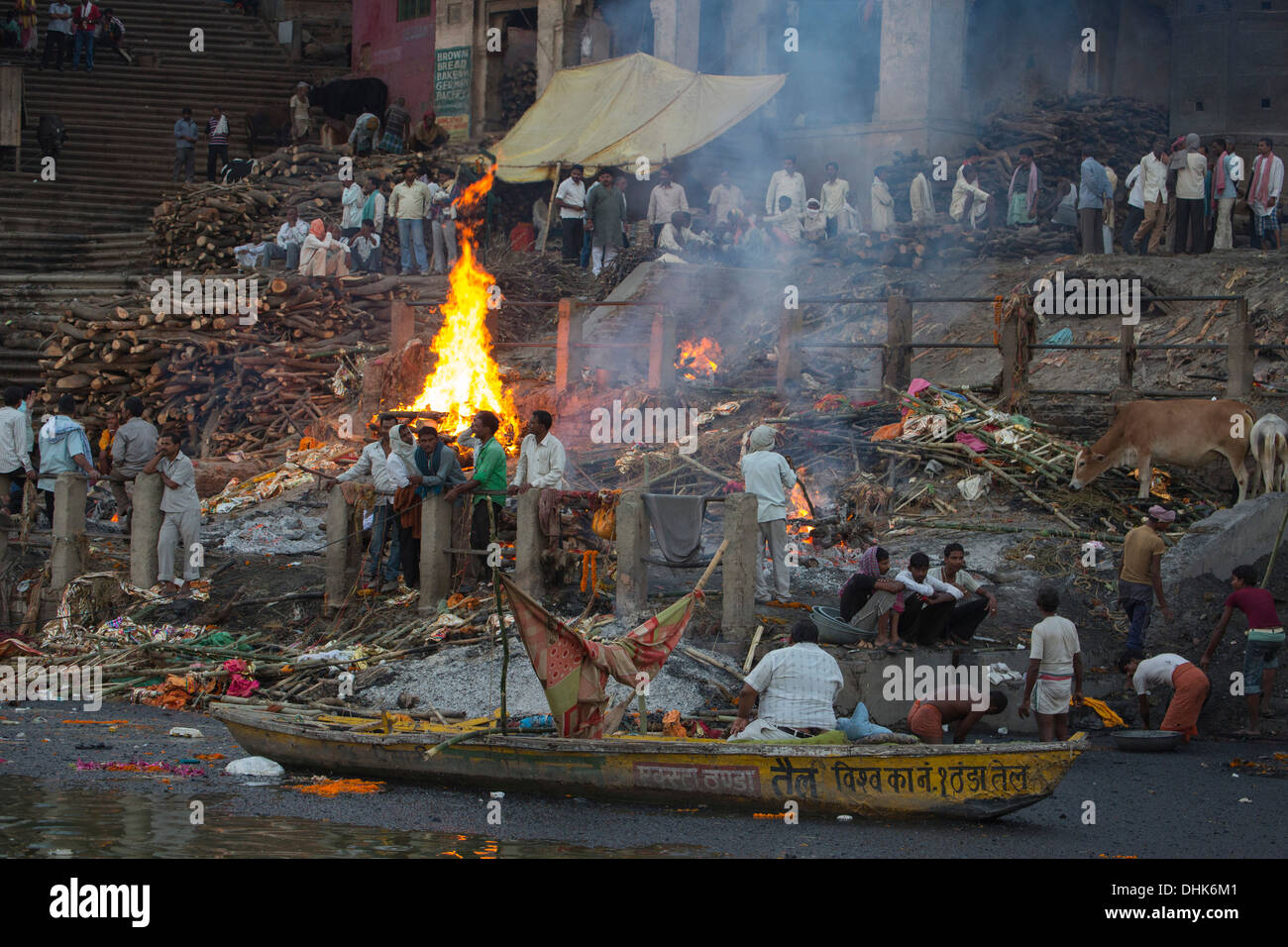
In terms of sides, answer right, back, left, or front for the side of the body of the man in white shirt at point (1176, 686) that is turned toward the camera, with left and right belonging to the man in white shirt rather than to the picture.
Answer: left

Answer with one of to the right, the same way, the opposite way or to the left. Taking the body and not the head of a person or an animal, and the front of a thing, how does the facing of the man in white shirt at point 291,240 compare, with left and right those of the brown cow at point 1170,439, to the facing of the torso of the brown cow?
to the left

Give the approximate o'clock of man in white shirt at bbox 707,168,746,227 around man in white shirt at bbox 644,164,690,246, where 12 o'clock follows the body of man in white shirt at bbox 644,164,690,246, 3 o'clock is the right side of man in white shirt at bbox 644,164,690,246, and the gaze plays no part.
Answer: man in white shirt at bbox 707,168,746,227 is roughly at 9 o'clock from man in white shirt at bbox 644,164,690,246.

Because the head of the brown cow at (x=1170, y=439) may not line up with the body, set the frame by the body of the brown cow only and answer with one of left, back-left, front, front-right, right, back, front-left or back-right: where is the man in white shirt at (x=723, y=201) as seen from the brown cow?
front-right

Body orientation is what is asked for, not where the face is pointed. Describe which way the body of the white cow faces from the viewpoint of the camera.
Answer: away from the camera

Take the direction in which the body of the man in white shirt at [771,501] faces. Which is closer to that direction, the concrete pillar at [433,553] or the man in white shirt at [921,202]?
the man in white shirt

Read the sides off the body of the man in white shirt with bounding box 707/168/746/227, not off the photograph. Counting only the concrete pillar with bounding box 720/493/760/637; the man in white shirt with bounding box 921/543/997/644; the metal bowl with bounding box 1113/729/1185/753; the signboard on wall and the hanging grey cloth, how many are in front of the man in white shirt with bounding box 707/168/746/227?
4

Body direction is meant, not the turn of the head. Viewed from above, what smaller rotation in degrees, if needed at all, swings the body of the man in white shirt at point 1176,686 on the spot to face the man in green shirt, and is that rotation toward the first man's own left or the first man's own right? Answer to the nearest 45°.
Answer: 0° — they already face them

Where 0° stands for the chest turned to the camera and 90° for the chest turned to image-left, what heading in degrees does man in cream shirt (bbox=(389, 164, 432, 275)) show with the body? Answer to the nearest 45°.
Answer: approximately 0°

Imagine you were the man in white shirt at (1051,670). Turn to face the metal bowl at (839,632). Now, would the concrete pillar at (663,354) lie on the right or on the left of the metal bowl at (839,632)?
right

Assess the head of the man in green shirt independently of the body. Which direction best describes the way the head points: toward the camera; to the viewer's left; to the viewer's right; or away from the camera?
to the viewer's left

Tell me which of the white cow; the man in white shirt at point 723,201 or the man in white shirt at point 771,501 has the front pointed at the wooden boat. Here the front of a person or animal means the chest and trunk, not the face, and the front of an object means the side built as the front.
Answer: the man in white shirt at point 723,201

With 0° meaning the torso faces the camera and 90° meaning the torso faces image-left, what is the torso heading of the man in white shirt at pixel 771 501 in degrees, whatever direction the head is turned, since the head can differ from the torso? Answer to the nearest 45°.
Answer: approximately 180°
